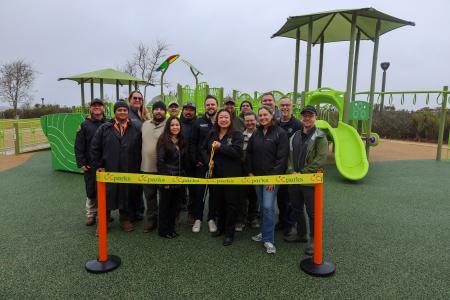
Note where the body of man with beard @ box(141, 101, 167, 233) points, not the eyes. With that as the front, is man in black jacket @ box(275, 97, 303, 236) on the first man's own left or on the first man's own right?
on the first man's own left

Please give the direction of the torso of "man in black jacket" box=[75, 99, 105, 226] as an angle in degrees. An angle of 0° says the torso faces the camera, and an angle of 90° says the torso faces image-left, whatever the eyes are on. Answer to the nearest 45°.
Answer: approximately 315°

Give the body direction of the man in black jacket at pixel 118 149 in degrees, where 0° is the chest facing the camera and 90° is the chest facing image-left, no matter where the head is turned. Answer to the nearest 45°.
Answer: approximately 0°

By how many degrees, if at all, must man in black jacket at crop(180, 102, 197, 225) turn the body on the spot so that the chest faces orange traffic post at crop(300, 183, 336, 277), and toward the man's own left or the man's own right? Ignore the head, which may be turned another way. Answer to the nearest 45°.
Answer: approximately 45° to the man's own left

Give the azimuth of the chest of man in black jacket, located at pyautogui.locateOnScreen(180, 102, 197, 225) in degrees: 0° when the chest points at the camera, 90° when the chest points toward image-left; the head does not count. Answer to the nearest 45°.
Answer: approximately 0°
